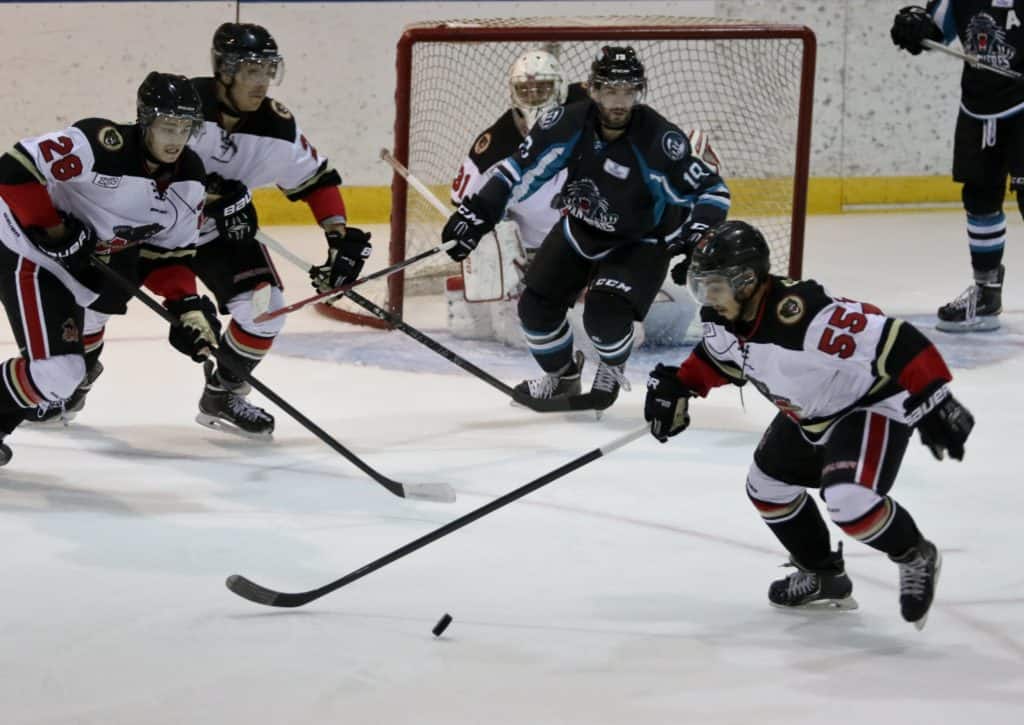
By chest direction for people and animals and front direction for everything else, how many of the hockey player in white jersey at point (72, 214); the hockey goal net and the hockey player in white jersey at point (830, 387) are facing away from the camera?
0

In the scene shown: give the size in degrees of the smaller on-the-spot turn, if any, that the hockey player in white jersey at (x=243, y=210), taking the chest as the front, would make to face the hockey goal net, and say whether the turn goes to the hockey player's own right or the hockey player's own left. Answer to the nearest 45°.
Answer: approximately 90° to the hockey player's own left

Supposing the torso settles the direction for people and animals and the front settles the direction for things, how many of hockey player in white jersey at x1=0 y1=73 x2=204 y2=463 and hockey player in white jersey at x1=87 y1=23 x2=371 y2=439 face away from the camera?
0

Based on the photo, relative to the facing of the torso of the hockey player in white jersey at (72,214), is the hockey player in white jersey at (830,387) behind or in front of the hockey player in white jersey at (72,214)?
in front

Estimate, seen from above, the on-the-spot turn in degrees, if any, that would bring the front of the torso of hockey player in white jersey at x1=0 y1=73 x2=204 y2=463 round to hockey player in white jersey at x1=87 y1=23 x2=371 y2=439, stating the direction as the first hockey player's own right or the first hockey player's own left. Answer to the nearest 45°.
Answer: approximately 90° to the first hockey player's own left

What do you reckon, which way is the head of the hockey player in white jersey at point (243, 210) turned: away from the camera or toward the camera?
toward the camera

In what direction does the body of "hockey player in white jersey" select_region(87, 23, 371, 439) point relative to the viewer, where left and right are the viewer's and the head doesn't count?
facing the viewer and to the right of the viewer

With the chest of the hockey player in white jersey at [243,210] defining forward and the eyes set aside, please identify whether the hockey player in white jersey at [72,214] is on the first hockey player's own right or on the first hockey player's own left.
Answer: on the first hockey player's own right

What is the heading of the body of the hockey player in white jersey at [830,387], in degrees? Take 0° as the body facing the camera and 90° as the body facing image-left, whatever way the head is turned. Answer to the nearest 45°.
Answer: approximately 45°

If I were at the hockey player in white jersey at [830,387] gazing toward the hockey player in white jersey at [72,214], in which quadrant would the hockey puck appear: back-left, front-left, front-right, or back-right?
front-left

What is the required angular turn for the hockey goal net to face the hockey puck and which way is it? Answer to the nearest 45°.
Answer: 0° — it already faces it

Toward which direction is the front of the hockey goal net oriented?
toward the camera
